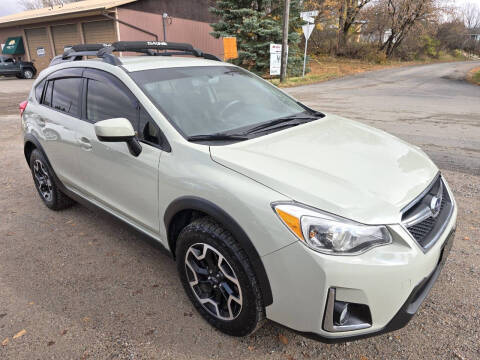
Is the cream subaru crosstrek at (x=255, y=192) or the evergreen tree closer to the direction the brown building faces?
the cream subaru crosstrek

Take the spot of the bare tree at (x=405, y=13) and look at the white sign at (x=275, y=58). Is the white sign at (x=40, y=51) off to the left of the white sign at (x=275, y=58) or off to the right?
right

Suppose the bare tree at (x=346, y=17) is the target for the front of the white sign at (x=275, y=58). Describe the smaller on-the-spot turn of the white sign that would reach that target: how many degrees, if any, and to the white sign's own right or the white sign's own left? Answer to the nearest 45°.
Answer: approximately 180°

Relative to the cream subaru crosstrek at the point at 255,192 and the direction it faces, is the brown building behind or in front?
behind

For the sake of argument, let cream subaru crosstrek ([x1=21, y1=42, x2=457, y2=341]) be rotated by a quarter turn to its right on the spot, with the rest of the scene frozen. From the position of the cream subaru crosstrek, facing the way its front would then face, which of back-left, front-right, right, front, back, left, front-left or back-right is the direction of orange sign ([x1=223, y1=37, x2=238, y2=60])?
back-right

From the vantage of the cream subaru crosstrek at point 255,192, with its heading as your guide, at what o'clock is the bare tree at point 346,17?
The bare tree is roughly at 8 o'clock from the cream subaru crosstrek.

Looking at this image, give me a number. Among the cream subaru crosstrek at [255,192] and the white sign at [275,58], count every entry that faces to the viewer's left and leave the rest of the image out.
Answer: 0

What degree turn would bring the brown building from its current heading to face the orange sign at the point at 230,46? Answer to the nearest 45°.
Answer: approximately 90° to its left

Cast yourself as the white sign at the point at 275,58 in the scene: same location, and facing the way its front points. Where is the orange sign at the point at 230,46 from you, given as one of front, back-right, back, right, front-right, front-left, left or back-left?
front-right

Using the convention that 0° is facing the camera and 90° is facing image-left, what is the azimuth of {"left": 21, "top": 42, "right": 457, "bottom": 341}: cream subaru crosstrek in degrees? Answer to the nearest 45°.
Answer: approximately 315°

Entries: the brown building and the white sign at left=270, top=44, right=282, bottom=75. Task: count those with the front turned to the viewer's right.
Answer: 0

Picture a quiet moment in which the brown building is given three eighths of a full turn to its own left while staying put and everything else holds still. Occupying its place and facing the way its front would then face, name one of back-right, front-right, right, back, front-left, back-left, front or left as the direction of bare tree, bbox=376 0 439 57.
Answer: front

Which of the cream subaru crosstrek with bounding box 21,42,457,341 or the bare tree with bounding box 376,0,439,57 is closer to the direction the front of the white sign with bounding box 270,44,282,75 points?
the cream subaru crosstrek

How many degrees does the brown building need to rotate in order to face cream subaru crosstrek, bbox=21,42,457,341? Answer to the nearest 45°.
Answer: approximately 45° to its left

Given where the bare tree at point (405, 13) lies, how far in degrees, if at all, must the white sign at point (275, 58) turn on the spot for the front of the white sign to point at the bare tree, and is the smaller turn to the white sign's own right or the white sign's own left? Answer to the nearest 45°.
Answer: approximately 135° to the white sign's own left

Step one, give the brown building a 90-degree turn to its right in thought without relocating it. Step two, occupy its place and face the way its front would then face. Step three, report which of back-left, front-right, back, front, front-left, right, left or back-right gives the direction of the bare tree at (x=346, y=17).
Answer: back-right

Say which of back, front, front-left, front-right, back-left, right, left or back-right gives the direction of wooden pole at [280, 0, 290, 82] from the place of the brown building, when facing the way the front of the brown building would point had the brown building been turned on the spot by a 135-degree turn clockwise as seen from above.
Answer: back-right
